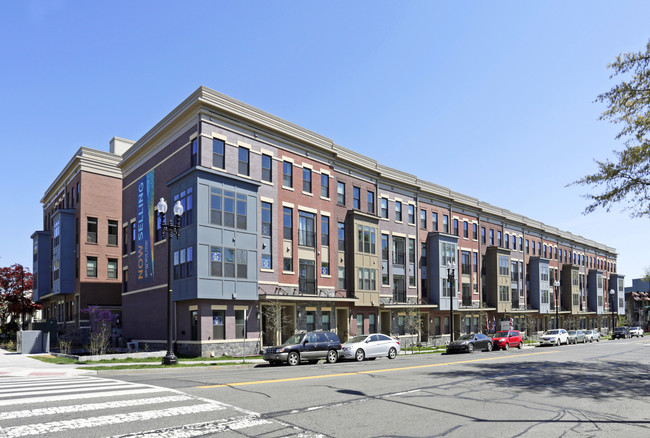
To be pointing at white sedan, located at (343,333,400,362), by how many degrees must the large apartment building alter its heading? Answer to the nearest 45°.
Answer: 0° — it already faces it

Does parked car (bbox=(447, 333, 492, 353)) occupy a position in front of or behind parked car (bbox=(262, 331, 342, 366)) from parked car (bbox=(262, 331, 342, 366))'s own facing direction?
behind

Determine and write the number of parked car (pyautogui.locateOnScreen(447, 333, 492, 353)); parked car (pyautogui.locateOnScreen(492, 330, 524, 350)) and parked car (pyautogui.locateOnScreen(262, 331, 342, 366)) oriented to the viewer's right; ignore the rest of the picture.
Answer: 0

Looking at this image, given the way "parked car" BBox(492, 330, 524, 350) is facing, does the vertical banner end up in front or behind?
in front

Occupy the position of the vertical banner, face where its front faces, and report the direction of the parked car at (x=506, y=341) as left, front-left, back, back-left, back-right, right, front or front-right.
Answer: back-left

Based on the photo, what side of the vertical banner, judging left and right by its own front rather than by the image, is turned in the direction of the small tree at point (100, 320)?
right

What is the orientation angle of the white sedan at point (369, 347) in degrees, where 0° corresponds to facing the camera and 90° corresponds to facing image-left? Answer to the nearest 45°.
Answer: approximately 45°

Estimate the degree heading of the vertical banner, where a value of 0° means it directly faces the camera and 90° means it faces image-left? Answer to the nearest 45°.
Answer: approximately 45°

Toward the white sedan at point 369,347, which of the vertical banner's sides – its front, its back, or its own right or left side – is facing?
left
